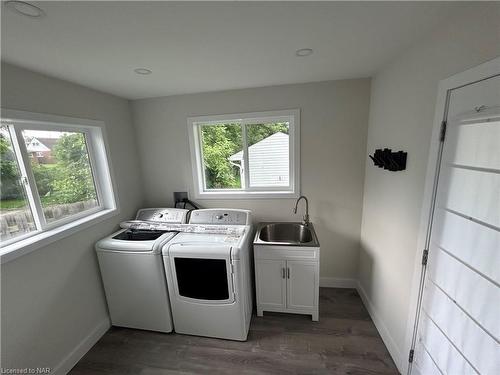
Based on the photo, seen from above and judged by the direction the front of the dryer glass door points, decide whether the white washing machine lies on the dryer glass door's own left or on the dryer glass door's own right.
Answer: on the dryer glass door's own right

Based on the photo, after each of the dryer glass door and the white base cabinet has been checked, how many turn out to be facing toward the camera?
2

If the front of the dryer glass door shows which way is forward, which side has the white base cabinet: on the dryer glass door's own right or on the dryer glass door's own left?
on the dryer glass door's own left

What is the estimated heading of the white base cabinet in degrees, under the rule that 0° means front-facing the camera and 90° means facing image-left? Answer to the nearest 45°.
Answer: approximately 0°

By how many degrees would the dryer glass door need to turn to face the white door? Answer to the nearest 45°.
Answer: approximately 45° to its left
